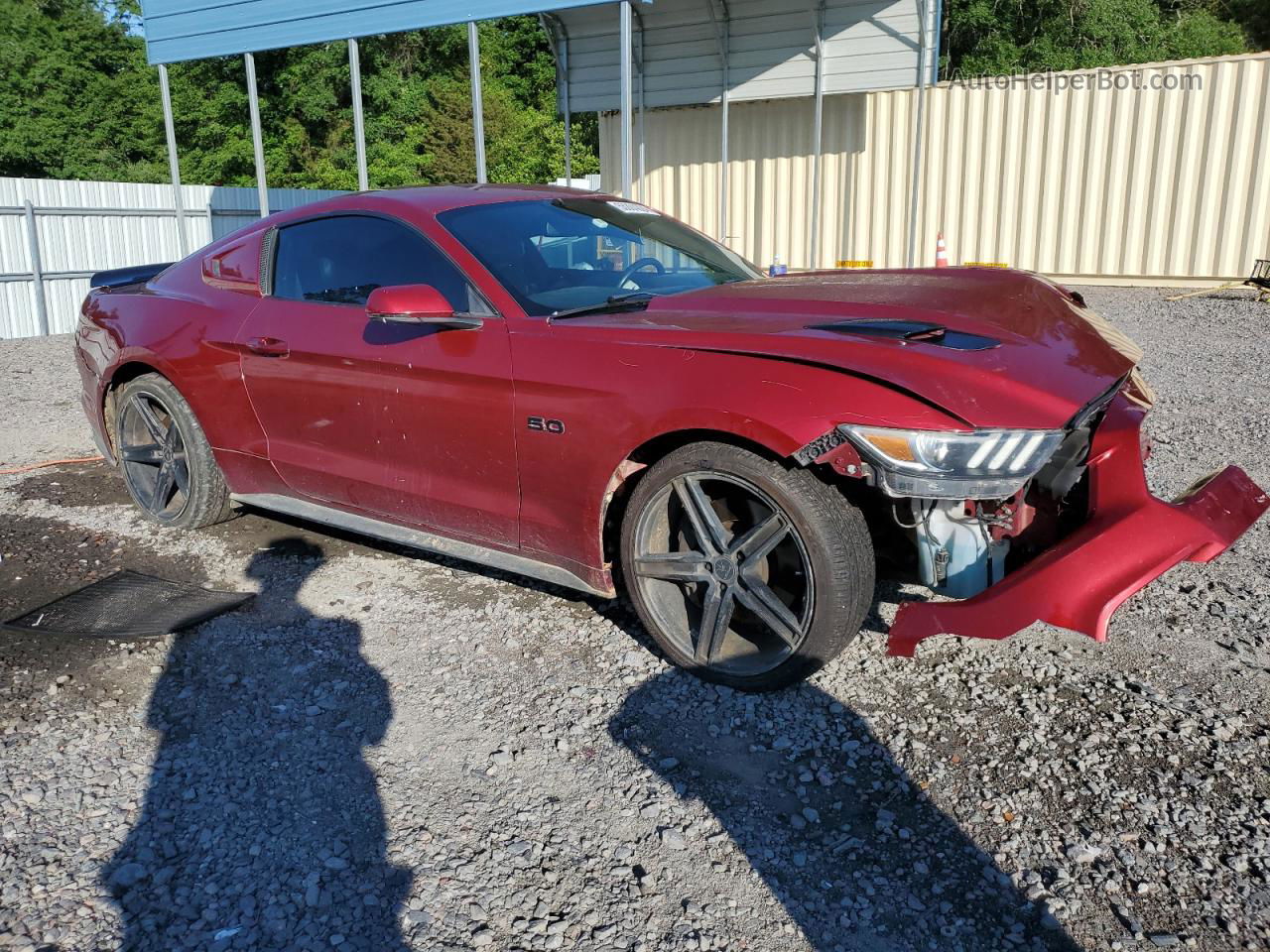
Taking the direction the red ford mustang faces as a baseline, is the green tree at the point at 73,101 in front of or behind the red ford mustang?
behind

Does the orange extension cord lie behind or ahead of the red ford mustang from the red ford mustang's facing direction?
behind

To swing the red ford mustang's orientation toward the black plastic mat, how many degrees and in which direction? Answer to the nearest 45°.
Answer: approximately 135° to its right

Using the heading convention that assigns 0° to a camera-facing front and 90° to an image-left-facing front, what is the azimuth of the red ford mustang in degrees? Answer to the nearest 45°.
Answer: approximately 315°

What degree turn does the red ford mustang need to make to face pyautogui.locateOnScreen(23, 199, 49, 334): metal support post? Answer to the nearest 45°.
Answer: approximately 180°

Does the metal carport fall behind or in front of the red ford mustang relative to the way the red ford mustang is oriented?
behind

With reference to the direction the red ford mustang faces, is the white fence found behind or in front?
behind

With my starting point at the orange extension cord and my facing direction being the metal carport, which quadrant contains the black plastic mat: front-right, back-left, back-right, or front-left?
back-right
